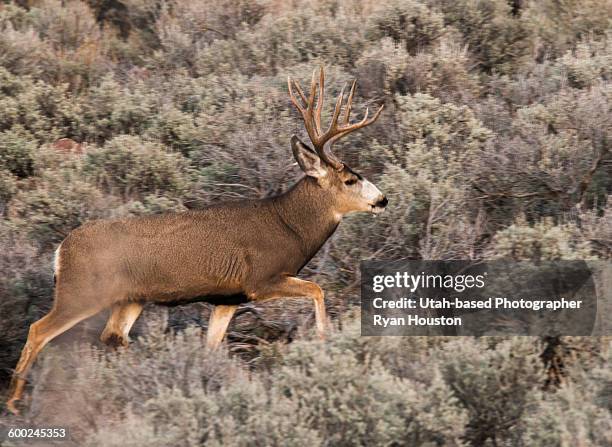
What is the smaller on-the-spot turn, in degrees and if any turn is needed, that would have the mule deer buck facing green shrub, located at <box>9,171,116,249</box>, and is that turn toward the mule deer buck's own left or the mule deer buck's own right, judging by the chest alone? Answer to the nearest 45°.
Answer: approximately 135° to the mule deer buck's own left

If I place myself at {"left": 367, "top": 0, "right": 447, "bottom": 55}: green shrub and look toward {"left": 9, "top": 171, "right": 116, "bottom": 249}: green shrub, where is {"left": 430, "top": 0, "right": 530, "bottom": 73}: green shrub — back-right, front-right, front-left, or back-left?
back-left

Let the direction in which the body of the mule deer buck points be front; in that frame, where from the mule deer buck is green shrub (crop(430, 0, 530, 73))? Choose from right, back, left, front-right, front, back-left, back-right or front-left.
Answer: front-left

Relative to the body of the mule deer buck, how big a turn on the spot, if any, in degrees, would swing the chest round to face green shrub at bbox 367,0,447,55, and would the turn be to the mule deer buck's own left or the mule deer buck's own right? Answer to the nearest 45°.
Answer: approximately 45° to the mule deer buck's own left

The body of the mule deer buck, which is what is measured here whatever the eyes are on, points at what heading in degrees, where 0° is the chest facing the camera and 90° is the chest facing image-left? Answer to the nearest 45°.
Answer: approximately 270°
